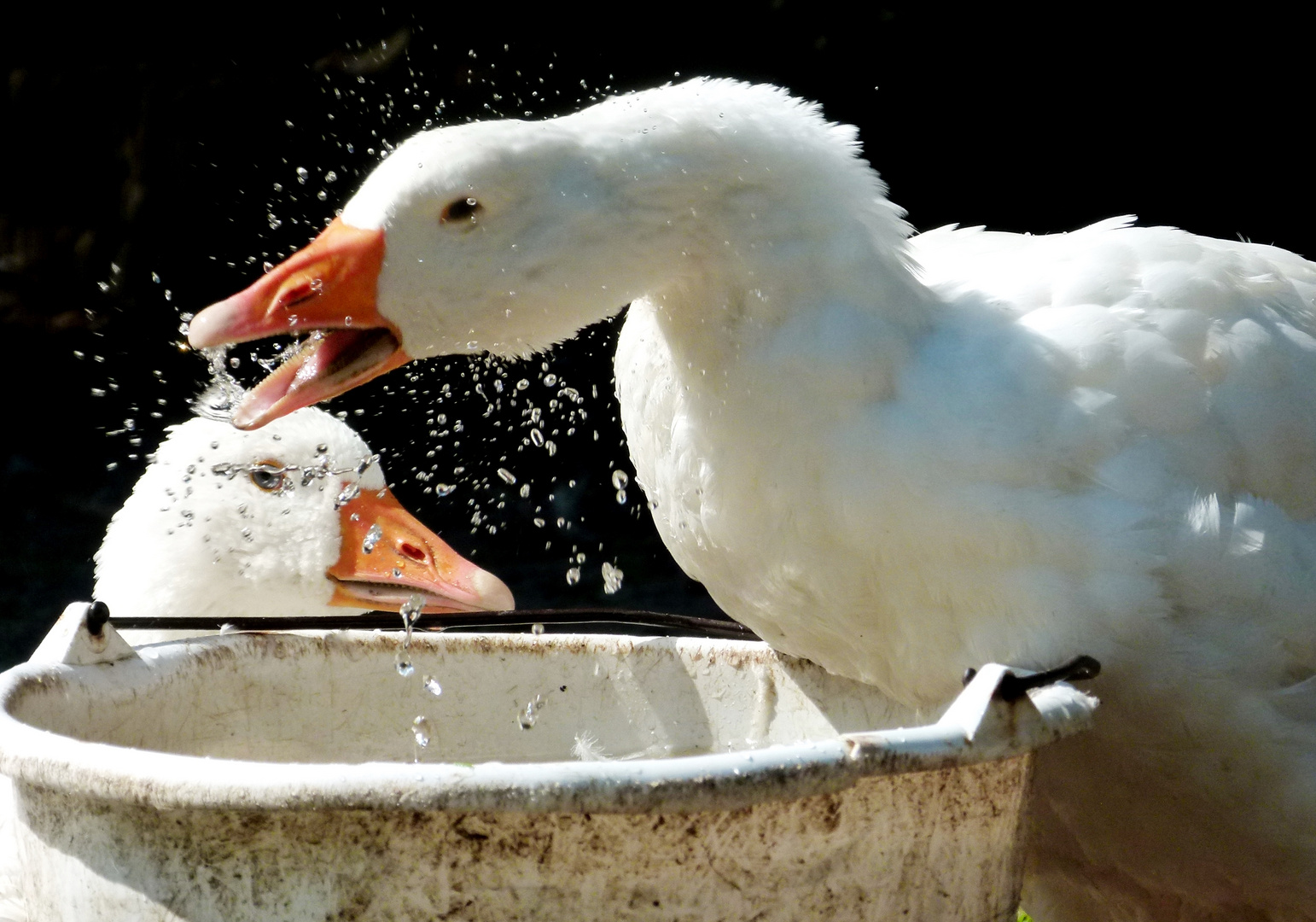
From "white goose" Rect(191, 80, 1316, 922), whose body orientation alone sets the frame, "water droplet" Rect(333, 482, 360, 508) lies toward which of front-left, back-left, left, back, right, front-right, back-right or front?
front-right

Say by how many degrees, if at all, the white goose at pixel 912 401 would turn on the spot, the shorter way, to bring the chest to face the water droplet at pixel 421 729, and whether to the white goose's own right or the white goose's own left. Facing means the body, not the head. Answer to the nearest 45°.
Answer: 0° — it already faces it

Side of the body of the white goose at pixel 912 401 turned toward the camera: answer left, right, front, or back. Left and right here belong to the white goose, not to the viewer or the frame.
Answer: left

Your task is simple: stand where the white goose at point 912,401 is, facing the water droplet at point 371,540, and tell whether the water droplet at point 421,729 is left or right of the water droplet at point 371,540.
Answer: left

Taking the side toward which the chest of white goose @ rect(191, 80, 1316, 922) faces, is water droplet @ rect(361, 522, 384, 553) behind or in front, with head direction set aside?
in front
